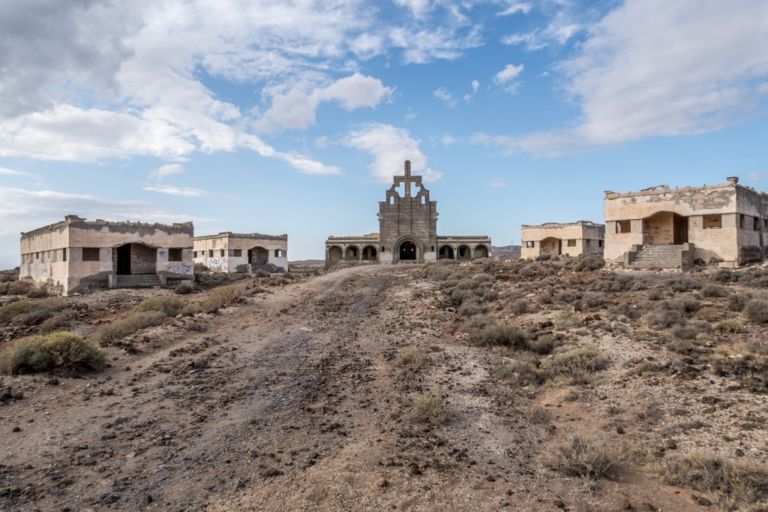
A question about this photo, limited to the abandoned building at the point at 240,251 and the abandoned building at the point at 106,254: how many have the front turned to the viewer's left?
0

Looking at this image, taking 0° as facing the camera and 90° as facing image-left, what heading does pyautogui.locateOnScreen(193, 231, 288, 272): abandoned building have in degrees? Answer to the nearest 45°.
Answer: approximately 315°

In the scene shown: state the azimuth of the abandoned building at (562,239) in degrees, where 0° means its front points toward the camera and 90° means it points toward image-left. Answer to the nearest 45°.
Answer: approximately 45°

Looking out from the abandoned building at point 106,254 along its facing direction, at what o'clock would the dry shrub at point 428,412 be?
The dry shrub is roughly at 1 o'clock from the abandoned building.

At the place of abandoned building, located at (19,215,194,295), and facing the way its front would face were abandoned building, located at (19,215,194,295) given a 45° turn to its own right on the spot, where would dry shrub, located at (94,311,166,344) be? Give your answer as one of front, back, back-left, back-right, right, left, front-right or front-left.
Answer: front

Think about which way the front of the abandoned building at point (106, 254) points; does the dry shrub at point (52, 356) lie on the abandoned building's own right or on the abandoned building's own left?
on the abandoned building's own right

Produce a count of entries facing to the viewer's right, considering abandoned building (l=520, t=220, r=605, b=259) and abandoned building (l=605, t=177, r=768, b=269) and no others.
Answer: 0

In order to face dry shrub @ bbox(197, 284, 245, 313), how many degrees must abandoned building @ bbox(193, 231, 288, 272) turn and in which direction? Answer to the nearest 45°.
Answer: approximately 45° to its right

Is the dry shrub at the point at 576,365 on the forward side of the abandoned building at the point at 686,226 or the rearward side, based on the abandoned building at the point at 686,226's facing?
on the forward side

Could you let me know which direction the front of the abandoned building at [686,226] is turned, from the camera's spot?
facing the viewer and to the left of the viewer
